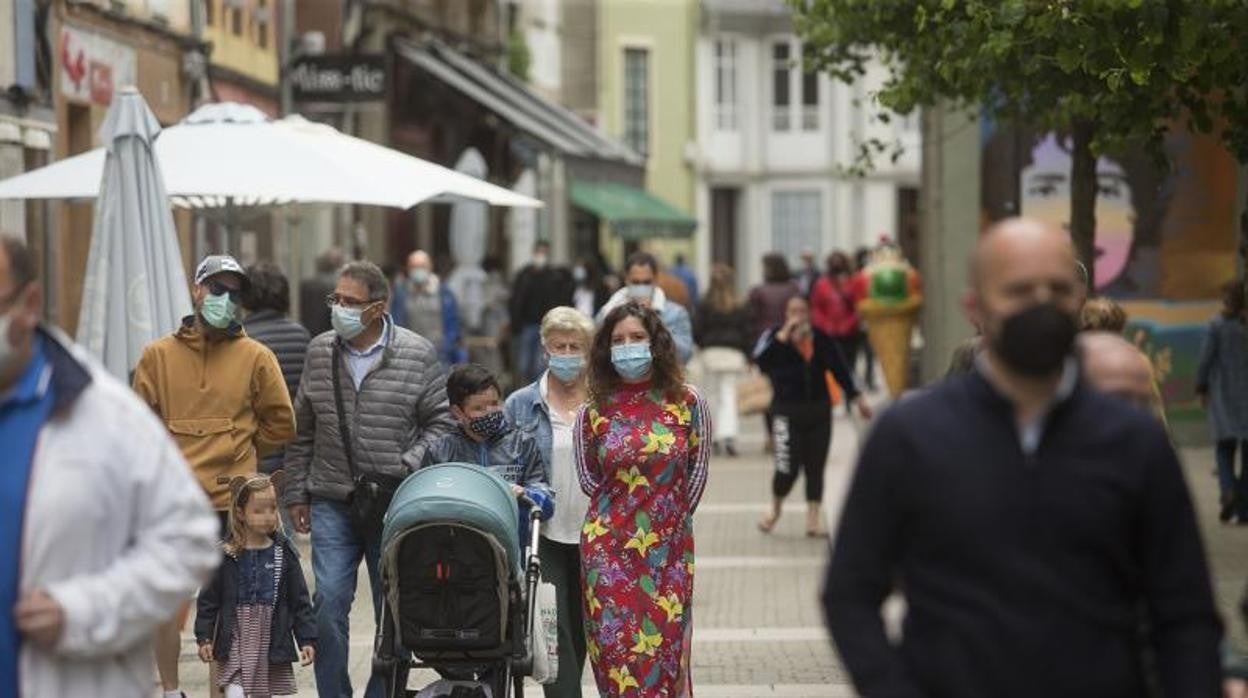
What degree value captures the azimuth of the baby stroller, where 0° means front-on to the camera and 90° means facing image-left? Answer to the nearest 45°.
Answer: approximately 0°

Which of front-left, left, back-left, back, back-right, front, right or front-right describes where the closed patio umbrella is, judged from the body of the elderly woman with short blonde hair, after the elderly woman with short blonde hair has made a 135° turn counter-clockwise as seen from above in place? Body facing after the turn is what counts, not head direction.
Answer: left

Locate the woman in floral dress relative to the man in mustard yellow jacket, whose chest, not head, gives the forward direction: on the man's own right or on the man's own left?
on the man's own left

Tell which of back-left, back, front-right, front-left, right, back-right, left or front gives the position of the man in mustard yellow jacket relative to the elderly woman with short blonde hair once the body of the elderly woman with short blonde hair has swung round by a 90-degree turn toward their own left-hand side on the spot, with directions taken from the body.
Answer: back

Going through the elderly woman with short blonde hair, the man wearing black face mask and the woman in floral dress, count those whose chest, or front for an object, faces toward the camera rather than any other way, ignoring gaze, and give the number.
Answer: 3

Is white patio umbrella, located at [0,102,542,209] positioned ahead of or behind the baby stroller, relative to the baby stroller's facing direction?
behind

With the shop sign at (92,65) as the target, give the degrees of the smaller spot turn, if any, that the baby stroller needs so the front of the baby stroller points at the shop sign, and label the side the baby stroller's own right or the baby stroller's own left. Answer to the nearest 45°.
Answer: approximately 180°

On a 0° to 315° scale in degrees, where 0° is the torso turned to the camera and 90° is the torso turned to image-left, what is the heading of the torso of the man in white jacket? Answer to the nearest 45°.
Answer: approximately 45°
